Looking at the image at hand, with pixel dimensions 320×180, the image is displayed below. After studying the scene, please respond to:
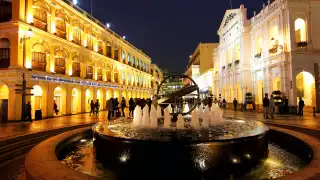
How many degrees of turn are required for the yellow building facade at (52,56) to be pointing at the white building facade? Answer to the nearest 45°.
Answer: approximately 45° to its left

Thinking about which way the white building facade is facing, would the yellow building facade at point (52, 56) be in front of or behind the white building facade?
in front

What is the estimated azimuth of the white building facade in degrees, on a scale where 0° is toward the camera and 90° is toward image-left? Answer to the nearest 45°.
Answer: approximately 45°

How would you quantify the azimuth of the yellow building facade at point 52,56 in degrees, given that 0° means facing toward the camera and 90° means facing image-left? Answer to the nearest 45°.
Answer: approximately 315°

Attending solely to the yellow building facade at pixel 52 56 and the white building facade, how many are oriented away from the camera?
0
